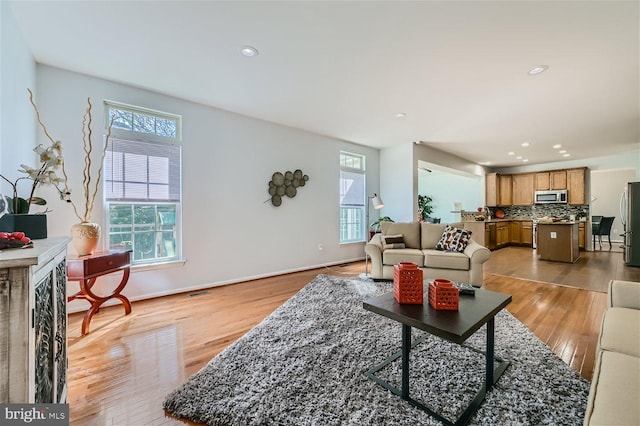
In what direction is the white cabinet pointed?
to the viewer's right

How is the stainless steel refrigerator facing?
to the viewer's left

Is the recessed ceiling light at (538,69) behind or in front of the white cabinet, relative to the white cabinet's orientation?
in front

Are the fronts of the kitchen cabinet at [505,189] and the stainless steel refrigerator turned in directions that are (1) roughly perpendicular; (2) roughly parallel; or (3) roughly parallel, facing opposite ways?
roughly perpendicular

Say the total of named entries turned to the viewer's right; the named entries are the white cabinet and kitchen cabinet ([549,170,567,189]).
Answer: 1

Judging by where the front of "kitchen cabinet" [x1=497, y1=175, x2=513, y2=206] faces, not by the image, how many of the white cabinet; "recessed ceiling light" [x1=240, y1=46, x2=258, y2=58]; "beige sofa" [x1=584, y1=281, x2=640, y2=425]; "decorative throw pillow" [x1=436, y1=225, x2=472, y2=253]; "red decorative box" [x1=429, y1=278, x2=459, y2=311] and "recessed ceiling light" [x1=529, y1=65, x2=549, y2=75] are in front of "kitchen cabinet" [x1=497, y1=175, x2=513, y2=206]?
6

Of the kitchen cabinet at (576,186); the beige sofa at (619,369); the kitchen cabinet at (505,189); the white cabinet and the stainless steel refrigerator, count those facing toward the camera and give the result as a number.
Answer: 2

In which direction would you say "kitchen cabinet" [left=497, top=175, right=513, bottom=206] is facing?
toward the camera

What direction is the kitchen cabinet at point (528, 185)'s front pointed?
toward the camera

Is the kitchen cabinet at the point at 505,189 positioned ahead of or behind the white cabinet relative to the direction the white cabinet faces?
ahead

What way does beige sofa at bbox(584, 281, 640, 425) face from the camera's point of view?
to the viewer's left

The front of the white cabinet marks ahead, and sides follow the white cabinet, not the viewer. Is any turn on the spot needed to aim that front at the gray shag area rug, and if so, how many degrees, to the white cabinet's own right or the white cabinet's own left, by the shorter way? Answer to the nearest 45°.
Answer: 0° — it already faces it

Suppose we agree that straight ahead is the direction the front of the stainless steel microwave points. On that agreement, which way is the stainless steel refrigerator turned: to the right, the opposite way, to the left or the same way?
to the right

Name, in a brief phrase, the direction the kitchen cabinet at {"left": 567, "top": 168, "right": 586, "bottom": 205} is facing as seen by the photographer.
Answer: facing the viewer

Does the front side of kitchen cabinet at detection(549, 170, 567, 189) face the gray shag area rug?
yes
